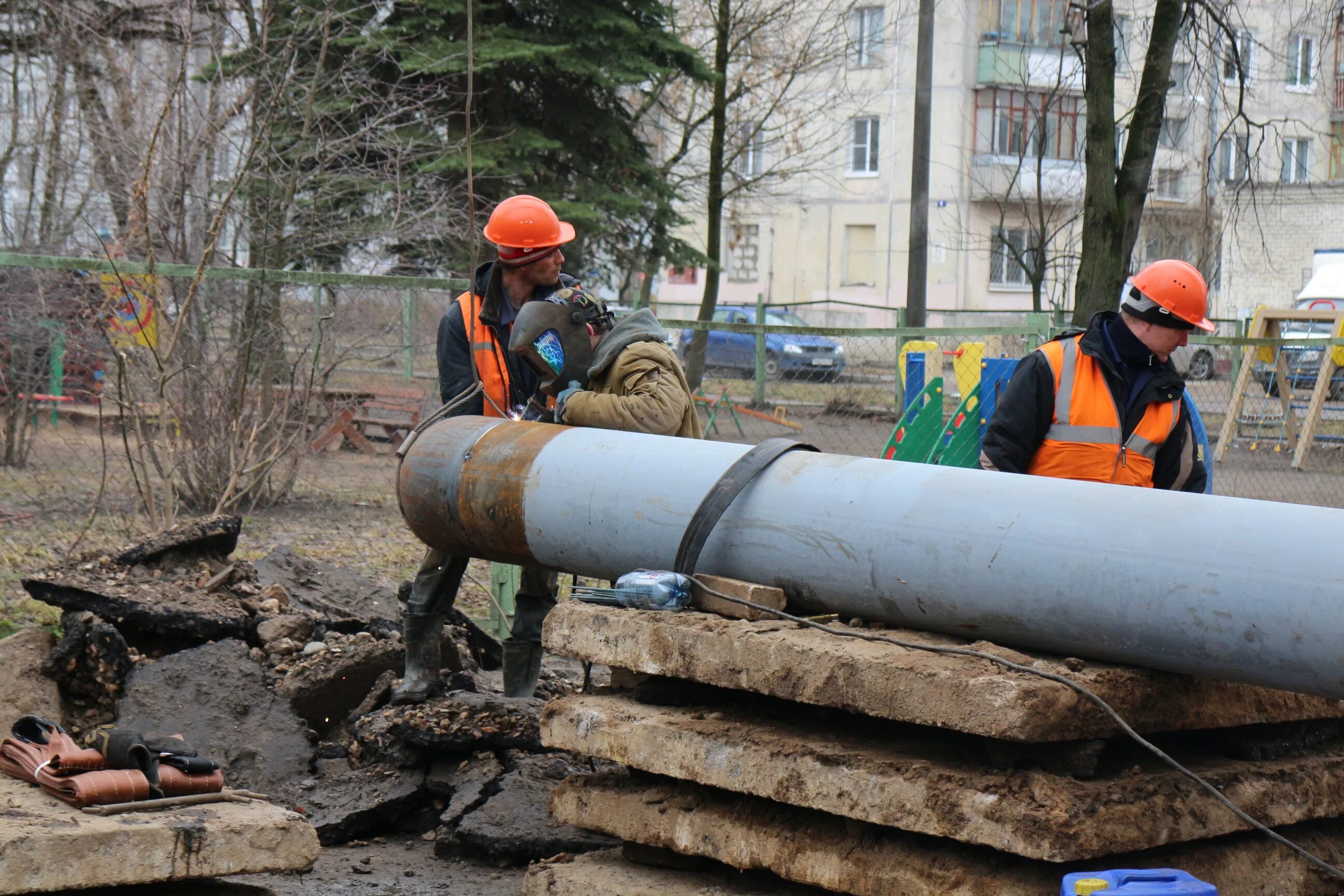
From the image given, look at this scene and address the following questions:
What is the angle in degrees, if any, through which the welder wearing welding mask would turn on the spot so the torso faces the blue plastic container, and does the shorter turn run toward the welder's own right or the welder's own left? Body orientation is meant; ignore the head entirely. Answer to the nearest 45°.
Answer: approximately 135° to the welder's own left

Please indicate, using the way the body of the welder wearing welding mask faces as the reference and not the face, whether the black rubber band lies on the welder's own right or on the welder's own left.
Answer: on the welder's own left

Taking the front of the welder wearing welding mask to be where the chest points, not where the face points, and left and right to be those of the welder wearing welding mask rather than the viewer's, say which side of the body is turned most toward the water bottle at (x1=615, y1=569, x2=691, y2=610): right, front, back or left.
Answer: left

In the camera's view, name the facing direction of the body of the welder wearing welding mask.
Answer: to the viewer's left

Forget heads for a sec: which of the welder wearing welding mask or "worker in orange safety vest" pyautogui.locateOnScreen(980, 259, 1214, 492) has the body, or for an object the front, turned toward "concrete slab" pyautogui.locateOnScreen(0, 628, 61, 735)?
the welder wearing welding mask
